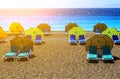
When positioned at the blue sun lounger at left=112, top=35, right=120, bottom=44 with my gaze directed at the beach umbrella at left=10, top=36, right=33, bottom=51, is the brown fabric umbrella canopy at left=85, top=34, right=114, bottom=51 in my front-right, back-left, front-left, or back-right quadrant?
front-left

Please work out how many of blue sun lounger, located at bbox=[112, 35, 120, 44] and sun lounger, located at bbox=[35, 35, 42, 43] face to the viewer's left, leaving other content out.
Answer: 0

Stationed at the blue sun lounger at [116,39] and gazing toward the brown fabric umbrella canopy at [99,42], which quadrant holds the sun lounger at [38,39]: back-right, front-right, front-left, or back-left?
front-right

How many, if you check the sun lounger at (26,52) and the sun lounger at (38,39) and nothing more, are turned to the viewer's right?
0

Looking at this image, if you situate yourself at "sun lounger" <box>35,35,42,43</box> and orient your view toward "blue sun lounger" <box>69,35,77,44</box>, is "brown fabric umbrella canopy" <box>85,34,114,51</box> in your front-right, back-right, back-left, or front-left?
front-right

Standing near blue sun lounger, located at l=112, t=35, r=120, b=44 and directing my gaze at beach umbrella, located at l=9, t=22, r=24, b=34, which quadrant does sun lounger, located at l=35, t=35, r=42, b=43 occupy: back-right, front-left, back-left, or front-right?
front-left
